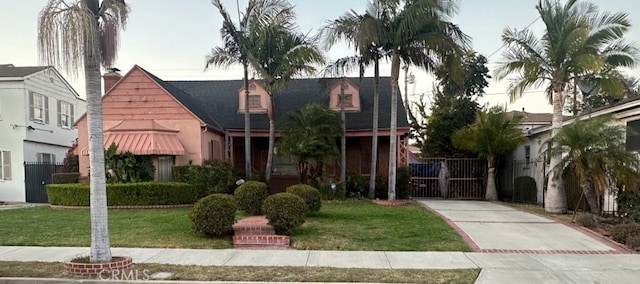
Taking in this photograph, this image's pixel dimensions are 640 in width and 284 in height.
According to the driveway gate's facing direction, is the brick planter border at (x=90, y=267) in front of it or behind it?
in front

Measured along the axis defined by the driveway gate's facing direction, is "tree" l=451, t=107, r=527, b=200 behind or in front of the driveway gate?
in front

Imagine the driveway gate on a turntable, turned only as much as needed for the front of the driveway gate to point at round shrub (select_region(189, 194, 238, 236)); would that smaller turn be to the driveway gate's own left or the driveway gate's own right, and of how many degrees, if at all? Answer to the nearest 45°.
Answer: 0° — it already faces it

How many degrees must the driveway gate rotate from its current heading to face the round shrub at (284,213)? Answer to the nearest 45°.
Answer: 0° — it already faces it

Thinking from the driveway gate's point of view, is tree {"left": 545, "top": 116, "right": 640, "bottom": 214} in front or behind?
in front

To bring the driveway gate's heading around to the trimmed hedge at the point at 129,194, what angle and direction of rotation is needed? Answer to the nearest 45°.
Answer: approximately 45° to its right

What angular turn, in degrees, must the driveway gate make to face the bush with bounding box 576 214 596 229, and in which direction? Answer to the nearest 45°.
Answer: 0° — it already faces it

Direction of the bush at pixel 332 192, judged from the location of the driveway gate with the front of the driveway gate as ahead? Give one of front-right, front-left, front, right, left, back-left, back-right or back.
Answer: front-right

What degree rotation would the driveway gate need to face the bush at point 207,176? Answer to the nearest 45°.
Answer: approximately 45° to its right

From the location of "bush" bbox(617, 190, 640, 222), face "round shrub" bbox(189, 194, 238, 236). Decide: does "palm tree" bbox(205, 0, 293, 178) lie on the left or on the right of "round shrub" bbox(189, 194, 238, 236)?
right

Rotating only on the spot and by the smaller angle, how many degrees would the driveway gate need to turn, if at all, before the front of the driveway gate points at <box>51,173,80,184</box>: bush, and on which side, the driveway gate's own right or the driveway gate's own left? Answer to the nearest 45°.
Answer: approximately 45° to the driveway gate's own right

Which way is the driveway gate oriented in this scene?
toward the camera

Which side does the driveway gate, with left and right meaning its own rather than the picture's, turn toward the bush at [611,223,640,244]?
front
